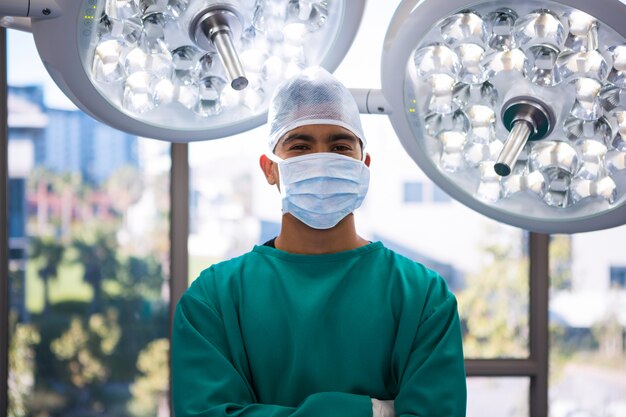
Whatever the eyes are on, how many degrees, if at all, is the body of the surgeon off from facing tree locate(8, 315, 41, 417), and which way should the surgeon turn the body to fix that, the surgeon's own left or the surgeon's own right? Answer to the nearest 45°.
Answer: approximately 135° to the surgeon's own right

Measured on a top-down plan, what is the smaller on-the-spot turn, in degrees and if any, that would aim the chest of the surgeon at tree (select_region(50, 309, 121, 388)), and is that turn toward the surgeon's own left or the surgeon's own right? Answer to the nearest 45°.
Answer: approximately 135° to the surgeon's own right

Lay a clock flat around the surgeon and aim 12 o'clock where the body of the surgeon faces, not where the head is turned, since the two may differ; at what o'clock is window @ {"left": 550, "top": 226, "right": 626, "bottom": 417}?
The window is roughly at 7 o'clock from the surgeon.

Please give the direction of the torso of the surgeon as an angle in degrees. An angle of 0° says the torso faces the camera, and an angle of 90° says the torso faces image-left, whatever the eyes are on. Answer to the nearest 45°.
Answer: approximately 0°

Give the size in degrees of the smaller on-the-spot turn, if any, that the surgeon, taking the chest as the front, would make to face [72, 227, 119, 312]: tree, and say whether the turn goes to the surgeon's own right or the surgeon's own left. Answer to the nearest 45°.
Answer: approximately 135° to the surgeon's own right

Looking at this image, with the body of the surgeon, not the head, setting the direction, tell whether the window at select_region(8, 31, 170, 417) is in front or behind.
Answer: behind

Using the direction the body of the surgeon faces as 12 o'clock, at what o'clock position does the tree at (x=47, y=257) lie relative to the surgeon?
The tree is roughly at 5 o'clock from the surgeon.

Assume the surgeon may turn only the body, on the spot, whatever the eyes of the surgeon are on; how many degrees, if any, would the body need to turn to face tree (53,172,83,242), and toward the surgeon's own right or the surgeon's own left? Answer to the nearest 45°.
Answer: approximately 135° to the surgeon's own right

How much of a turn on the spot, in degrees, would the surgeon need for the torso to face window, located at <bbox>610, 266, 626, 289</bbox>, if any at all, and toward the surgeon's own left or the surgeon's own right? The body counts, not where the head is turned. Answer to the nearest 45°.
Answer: approximately 135° to the surgeon's own left
